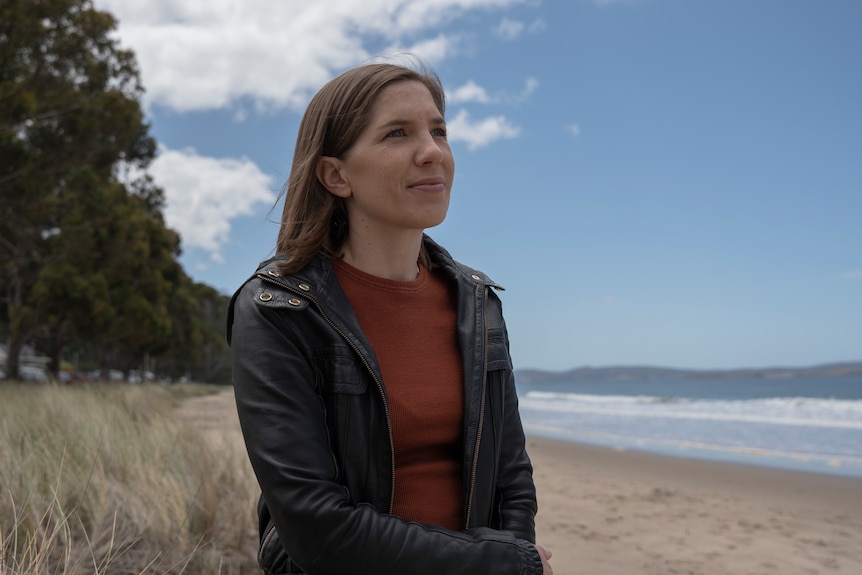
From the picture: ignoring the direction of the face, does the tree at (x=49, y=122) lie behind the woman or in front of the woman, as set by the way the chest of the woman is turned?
behind

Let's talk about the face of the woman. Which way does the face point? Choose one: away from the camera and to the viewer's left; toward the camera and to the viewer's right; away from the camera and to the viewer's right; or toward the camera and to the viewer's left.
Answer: toward the camera and to the viewer's right

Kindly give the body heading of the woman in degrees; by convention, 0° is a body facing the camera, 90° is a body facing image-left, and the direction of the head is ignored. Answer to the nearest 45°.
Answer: approximately 315°
